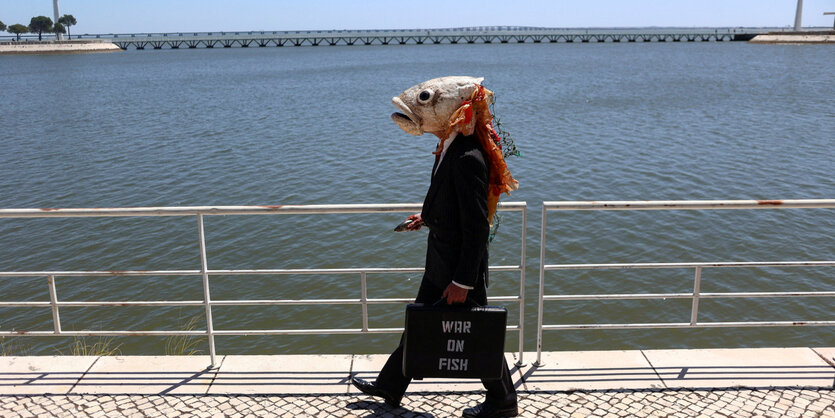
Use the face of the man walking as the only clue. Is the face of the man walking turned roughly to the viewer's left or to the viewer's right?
to the viewer's left

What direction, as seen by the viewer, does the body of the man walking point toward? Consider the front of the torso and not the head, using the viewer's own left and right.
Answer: facing to the left of the viewer
